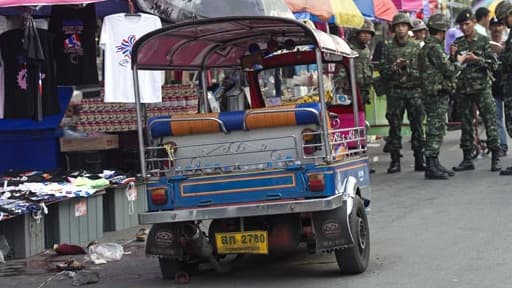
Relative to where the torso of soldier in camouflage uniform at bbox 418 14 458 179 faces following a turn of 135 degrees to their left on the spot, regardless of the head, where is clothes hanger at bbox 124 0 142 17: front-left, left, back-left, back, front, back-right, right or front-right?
left

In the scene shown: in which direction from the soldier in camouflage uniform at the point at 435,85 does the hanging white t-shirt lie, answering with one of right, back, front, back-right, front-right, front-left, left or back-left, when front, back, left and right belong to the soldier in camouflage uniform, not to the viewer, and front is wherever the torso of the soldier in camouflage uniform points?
back-right

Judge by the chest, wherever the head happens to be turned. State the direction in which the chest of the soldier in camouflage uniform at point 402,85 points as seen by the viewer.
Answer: toward the camera

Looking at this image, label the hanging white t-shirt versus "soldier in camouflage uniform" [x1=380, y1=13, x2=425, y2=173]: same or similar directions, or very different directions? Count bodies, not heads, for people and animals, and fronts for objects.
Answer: same or similar directions

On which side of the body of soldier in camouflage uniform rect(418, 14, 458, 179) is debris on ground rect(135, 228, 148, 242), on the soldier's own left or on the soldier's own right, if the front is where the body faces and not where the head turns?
on the soldier's own right

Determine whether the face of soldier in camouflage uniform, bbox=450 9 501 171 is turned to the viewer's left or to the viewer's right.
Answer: to the viewer's left

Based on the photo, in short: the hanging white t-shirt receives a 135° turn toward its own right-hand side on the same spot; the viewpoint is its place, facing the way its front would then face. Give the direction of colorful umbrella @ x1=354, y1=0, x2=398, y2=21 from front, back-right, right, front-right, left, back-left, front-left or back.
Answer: right

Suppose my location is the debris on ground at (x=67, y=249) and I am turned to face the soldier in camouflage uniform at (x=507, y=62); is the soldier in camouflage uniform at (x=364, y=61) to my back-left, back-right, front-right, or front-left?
front-left

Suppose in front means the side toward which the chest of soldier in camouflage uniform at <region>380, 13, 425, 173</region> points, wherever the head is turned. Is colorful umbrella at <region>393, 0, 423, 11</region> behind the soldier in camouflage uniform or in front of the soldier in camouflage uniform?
behind

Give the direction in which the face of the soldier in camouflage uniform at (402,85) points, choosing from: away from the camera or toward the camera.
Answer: toward the camera
